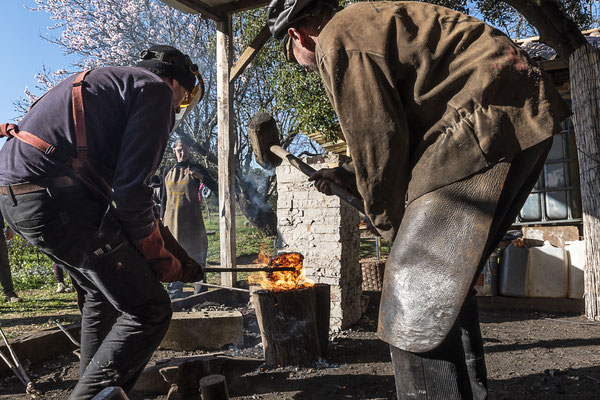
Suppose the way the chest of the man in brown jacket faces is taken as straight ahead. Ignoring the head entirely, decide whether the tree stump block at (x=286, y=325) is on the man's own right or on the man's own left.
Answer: on the man's own right

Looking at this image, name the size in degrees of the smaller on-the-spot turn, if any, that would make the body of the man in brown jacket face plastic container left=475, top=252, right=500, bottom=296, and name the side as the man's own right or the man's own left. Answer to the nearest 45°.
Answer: approximately 90° to the man's own right

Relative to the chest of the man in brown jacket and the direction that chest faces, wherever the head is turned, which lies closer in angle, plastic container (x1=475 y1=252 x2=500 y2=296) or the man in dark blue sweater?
the man in dark blue sweater

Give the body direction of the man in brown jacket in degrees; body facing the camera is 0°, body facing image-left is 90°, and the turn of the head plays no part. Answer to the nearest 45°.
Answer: approximately 90°

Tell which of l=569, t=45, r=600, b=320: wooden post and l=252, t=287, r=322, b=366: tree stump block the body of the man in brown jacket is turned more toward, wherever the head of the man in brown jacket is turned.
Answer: the tree stump block

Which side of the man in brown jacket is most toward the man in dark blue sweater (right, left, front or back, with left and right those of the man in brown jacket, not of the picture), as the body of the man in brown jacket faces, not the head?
front

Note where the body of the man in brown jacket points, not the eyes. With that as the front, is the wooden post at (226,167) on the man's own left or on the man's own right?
on the man's own right

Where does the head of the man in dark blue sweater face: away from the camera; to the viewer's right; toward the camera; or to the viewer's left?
to the viewer's right

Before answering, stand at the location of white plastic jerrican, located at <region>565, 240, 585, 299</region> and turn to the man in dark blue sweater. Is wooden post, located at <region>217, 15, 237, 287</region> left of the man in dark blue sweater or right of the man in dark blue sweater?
right

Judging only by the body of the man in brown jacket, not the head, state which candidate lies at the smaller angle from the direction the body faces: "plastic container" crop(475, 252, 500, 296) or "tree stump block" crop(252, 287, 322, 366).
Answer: the tree stump block

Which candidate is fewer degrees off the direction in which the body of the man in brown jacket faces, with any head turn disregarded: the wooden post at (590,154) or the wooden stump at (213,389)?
the wooden stump
